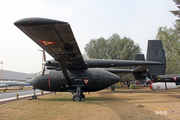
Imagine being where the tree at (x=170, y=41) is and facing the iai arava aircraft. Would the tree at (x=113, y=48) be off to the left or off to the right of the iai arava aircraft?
right

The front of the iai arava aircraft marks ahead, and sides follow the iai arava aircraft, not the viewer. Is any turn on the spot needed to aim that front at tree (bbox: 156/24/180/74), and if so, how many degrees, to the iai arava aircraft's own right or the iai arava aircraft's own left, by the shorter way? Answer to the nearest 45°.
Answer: approximately 135° to the iai arava aircraft's own right

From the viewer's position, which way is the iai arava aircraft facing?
facing to the left of the viewer

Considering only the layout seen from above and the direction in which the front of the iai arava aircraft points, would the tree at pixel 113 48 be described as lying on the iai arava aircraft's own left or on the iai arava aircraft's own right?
on the iai arava aircraft's own right
